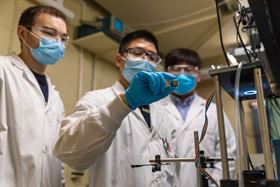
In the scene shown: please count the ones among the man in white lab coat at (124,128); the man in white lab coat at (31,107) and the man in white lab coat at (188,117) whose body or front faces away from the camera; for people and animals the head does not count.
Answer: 0

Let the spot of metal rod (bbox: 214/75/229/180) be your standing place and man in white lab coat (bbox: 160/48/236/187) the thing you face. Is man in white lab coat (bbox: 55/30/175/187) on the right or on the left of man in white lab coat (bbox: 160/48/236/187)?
left

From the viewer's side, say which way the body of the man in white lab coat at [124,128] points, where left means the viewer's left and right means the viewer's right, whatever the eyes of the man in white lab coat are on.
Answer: facing the viewer and to the right of the viewer

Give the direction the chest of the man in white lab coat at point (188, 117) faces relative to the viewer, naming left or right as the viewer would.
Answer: facing the viewer

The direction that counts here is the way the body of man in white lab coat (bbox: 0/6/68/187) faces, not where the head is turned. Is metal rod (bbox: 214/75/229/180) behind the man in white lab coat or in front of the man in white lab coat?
in front

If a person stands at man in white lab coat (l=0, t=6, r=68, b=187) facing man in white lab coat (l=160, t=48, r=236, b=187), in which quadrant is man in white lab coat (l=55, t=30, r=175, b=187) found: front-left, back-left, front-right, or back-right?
front-right

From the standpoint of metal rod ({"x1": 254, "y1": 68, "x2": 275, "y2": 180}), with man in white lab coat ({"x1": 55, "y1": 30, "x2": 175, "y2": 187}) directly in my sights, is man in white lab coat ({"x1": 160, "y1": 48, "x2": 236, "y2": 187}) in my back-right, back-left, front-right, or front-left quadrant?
front-right

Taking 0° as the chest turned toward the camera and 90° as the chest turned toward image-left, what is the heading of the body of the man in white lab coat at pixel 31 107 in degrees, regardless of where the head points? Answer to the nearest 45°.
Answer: approximately 315°

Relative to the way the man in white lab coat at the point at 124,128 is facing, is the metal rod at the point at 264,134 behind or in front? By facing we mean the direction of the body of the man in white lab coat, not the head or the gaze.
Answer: in front

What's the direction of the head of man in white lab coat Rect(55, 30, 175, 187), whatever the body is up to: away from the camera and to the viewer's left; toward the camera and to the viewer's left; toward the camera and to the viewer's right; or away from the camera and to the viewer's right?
toward the camera and to the viewer's right
